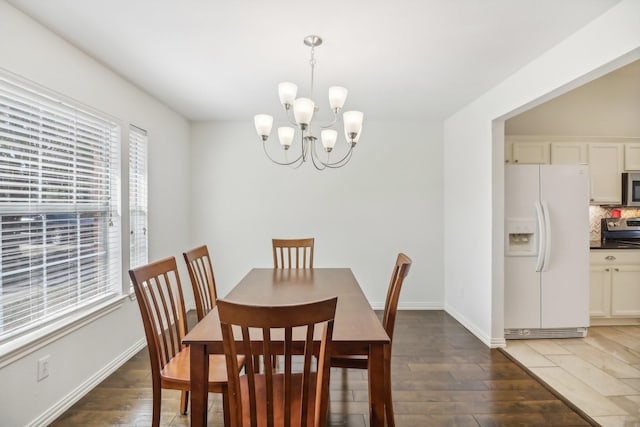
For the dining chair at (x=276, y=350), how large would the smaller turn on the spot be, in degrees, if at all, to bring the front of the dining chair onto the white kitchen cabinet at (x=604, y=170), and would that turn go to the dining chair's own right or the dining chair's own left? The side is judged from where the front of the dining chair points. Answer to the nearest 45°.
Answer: approximately 45° to the dining chair's own right

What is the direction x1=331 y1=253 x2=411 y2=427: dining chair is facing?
to the viewer's left

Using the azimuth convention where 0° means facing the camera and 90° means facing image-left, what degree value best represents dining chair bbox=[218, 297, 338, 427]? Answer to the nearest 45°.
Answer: approximately 180°

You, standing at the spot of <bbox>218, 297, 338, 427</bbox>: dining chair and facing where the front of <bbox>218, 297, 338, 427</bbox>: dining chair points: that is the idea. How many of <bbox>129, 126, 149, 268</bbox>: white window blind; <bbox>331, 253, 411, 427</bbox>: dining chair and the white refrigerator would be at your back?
0

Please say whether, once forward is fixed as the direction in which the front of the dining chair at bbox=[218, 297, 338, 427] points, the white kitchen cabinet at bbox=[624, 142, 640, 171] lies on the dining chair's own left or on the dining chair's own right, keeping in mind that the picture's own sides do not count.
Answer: on the dining chair's own right

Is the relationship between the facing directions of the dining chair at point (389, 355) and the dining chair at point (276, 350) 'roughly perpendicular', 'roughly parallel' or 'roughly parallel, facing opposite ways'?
roughly perpendicular

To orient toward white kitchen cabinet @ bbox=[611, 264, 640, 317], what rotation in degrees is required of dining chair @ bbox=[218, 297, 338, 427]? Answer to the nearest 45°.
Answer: approximately 45° to its right

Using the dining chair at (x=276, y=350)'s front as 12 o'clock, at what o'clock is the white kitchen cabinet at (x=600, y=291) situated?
The white kitchen cabinet is roughly at 2 o'clock from the dining chair.

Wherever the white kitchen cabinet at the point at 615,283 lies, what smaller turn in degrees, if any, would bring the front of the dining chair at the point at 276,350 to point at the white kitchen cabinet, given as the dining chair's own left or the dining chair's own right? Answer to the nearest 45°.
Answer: approximately 45° to the dining chair's own right

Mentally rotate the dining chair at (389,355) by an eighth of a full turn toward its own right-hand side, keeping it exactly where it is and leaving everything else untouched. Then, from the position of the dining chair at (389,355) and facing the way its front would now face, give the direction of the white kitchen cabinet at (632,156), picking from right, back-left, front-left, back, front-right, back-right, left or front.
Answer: right

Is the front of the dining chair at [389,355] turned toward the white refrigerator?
no

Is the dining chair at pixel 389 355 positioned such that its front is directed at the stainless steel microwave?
no

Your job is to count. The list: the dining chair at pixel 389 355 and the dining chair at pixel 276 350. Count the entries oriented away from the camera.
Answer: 1

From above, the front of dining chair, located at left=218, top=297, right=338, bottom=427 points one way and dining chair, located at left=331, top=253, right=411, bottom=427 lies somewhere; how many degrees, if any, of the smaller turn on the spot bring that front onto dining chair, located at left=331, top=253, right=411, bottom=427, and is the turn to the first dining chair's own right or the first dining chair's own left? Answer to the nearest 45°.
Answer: approximately 45° to the first dining chair's own right

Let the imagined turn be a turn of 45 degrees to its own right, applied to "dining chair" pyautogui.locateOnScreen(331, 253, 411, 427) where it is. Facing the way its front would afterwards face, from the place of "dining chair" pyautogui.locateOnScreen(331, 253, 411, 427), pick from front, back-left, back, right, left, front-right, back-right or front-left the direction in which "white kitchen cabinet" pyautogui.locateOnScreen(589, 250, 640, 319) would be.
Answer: right

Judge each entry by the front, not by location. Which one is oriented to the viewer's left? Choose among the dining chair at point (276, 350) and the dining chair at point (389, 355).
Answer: the dining chair at point (389, 355)
